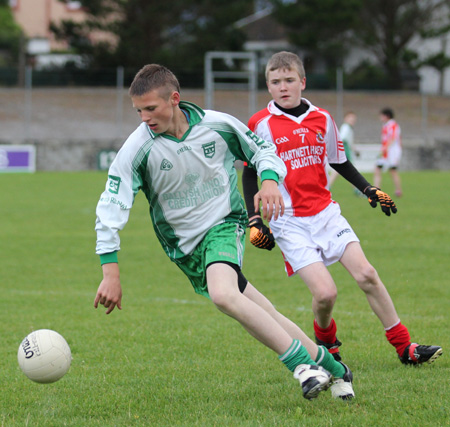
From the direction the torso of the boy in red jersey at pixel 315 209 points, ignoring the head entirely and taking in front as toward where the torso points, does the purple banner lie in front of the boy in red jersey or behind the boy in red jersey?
behind

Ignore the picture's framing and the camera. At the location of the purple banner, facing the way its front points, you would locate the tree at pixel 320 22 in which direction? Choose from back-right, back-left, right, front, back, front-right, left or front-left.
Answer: back-left

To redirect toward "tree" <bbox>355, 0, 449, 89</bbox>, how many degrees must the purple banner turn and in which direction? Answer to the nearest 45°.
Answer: approximately 135° to its left

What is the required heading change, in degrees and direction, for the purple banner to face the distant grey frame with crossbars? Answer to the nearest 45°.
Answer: approximately 135° to its left

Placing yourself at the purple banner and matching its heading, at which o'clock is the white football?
The white football is roughly at 12 o'clock from the purple banner.

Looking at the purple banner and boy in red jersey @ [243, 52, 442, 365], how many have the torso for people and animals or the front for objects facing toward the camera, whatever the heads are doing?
2

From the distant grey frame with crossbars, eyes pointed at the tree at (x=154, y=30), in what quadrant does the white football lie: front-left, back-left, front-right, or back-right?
back-left

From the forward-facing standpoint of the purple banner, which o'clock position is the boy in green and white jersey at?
The boy in green and white jersey is roughly at 12 o'clock from the purple banner.

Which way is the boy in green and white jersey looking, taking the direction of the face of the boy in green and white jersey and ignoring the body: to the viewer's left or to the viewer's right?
to the viewer's left

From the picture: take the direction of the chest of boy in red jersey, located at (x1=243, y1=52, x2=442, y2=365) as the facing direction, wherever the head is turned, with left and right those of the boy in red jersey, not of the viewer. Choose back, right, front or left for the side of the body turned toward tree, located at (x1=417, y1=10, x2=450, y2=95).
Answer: back
